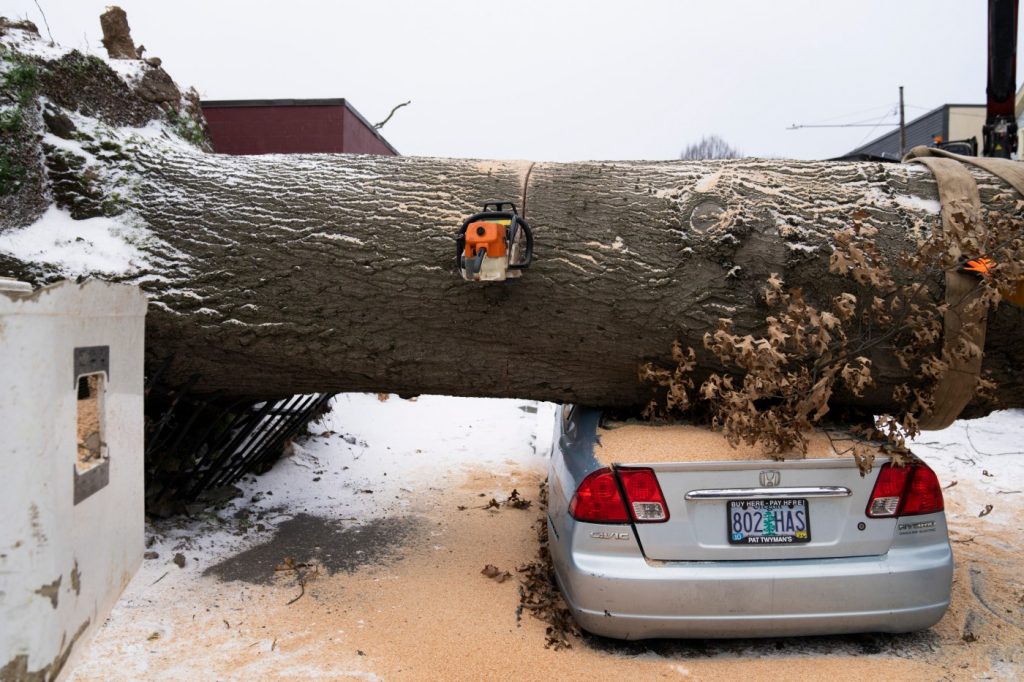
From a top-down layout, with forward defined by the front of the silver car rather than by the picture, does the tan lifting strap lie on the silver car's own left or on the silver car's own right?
on the silver car's own right

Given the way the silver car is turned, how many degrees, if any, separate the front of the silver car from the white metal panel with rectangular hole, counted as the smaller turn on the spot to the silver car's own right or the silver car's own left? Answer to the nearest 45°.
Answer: approximately 135° to the silver car's own left

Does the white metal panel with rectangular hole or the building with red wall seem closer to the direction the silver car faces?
the building with red wall

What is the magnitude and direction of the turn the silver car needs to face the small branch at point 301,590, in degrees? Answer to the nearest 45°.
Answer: approximately 90° to its left

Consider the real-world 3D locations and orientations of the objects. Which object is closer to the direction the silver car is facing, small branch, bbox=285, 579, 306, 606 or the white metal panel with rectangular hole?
the small branch

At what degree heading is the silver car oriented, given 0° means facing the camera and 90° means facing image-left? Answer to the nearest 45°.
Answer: approximately 180°
